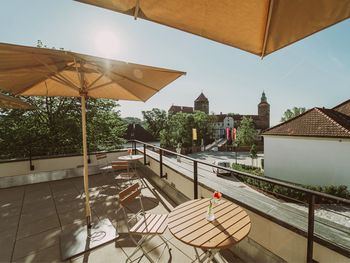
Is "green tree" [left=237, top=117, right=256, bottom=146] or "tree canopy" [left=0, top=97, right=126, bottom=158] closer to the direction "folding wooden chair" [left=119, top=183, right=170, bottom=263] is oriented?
the green tree

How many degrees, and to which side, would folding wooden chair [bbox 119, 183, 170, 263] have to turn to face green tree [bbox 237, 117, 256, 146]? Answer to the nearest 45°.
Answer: approximately 45° to its left

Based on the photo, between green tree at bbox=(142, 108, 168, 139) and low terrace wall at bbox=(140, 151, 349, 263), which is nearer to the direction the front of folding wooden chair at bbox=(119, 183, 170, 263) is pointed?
the low terrace wall

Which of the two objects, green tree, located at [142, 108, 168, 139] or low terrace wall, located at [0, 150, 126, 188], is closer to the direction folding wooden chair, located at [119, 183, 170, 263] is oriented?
the green tree

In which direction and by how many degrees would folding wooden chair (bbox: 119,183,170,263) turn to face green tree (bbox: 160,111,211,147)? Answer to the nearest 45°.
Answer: approximately 90° to its left

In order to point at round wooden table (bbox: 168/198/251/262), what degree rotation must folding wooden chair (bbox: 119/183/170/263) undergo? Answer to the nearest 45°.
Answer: approximately 45° to its right

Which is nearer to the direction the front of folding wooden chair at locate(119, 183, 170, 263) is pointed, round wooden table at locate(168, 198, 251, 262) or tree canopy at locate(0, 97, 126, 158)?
the round wooden table

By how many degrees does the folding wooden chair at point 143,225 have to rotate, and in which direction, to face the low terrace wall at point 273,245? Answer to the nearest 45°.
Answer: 0° — it already faces it

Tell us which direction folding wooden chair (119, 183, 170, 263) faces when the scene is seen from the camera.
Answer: facing to the right of the viewer

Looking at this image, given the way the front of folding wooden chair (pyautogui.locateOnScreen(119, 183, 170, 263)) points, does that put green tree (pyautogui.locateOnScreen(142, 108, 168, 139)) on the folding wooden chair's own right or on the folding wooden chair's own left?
on the folding wooden chair's own left

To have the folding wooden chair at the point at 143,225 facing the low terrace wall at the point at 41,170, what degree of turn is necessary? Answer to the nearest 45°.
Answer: approximately 135° to its left

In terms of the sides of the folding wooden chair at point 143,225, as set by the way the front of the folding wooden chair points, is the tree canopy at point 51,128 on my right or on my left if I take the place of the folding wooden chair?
on my left

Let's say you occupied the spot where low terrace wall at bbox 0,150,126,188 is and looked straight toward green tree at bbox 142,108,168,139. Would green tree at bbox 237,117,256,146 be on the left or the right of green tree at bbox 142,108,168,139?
right
